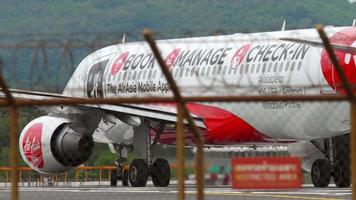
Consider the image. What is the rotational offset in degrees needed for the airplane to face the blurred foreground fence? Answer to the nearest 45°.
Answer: approximately 135° to its left

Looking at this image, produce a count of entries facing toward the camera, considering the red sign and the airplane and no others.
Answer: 1

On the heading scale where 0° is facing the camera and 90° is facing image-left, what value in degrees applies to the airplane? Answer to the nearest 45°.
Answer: approximately 135°

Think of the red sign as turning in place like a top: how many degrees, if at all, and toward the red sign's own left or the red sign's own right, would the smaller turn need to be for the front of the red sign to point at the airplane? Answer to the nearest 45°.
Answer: approximately 180°

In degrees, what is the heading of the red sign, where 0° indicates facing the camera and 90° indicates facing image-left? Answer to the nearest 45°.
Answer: approximately 0°
